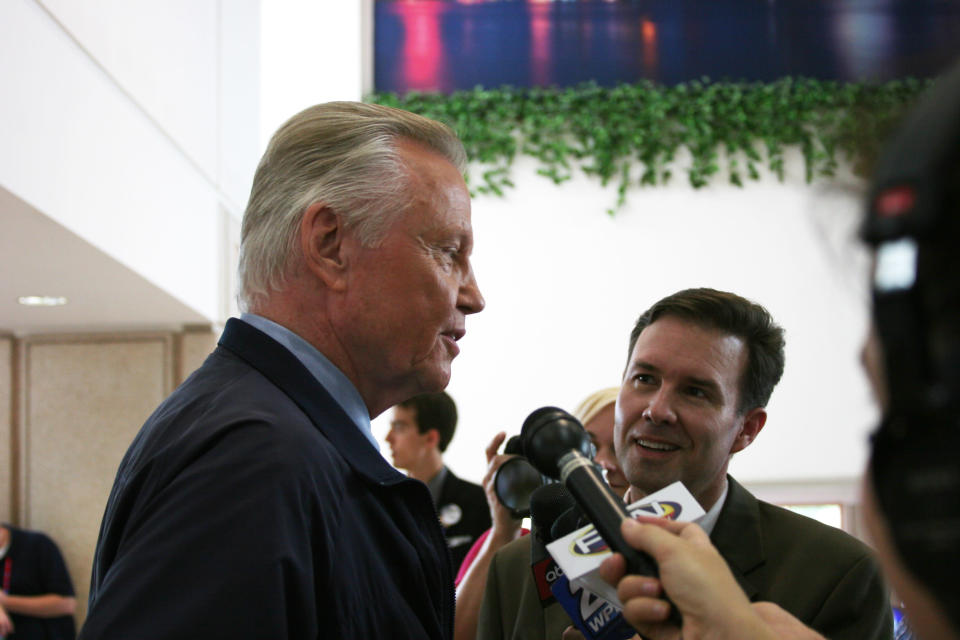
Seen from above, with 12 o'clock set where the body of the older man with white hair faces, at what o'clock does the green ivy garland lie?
The green ivy garland is roughly at 10 o'clock from the older man with white hair.

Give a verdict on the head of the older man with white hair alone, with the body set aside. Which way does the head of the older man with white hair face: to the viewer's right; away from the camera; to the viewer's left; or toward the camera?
to the viewer's right

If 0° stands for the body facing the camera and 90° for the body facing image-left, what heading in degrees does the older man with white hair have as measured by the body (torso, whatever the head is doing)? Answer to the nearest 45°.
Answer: approximately 270°
